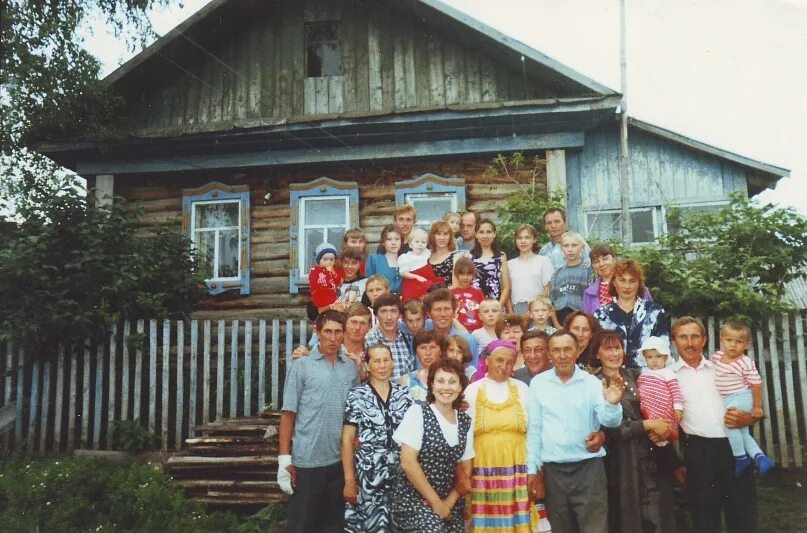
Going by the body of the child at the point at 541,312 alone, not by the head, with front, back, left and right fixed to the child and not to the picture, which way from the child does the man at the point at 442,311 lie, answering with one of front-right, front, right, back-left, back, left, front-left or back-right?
front-right

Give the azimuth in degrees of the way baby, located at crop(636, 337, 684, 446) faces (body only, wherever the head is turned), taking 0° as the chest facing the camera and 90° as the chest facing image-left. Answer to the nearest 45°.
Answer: approximately 45°

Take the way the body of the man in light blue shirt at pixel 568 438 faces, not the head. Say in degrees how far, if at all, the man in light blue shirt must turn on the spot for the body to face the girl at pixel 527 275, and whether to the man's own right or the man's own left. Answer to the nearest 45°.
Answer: approximately 180°

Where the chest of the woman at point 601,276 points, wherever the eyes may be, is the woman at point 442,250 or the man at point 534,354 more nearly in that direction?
the man

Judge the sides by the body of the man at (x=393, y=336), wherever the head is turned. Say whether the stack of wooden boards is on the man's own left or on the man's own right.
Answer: on the man's own right

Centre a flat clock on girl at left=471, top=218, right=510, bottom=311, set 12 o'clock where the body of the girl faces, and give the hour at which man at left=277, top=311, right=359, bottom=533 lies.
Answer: The man is roughly at 1 o'clock from the girl.

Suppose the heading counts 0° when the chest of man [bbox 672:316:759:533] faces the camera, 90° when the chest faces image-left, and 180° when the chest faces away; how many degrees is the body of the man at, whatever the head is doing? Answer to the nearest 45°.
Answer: approximately 0°

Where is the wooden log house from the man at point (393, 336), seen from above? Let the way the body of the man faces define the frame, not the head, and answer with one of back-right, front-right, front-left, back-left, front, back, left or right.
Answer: back

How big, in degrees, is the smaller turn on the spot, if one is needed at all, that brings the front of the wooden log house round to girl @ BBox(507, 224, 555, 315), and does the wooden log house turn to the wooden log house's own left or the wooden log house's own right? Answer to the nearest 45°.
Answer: approximately 45° to the wooden log house's own left

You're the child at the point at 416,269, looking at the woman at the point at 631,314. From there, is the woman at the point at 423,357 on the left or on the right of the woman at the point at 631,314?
right
